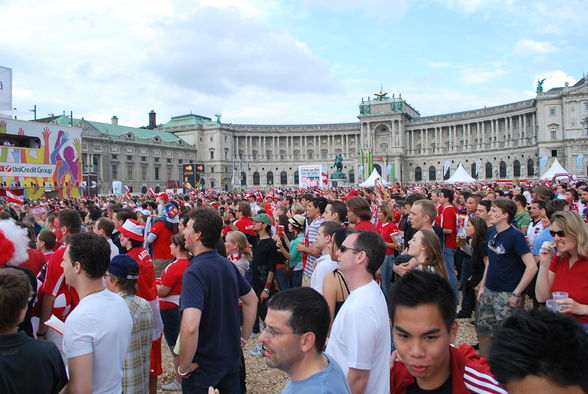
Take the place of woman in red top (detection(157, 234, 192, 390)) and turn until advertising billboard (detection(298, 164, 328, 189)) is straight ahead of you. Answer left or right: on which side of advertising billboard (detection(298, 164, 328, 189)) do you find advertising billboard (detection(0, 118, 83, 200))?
left

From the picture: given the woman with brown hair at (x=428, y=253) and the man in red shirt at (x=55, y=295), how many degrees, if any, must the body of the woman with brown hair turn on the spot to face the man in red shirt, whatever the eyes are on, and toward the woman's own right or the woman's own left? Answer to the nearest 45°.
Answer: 0° — they already face them

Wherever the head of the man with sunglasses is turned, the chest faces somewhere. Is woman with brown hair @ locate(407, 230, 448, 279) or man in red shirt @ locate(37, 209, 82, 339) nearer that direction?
the man in red shirt

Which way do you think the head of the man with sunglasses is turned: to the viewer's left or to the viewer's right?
to the viewer's left

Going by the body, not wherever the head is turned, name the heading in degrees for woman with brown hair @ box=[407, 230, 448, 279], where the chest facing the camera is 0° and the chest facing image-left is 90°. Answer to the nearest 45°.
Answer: approximately 90°

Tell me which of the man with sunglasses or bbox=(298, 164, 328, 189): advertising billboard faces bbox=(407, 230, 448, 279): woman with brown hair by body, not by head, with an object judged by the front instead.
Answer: the advertising billboard

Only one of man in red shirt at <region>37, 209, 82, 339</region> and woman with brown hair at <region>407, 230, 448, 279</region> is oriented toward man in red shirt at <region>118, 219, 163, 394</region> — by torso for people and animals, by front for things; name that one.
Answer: the woman with brown hair
